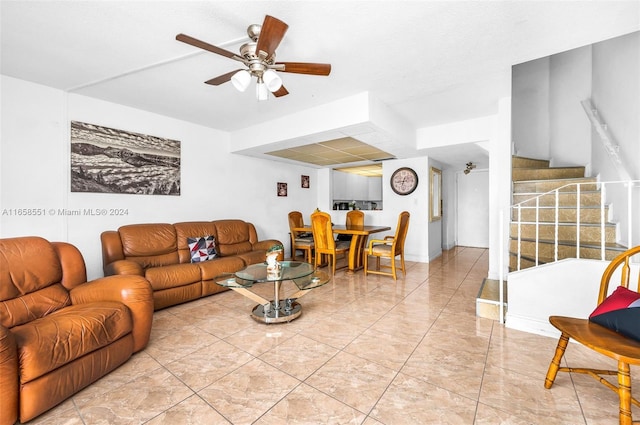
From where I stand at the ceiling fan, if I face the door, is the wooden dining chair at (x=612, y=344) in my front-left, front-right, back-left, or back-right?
front-right

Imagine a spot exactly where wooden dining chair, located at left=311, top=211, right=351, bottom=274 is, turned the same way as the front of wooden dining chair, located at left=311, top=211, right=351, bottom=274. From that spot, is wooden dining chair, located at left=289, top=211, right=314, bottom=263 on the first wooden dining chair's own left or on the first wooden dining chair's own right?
on the first wooden dining chair's own left

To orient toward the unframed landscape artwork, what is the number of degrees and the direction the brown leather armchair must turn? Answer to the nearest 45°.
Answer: approximately 135° to its left

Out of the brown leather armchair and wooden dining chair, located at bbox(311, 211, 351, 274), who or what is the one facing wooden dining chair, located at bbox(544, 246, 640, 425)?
the brown leather armchair

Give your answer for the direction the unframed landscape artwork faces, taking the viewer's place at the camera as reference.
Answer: facing the viewer and to the right of the viewer

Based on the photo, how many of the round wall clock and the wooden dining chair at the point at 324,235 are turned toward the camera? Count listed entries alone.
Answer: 1

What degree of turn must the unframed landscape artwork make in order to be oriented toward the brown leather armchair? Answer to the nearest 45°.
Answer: approximately 45° to its right

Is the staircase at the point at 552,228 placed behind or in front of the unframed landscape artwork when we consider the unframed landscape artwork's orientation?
in front

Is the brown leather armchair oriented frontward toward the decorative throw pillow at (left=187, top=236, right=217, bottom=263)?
no

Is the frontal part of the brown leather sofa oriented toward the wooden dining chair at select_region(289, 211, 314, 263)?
no

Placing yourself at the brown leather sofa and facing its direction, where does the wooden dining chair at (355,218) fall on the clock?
The wooden dining chair is roughly at 10 o'clock from the brown leather sofa.

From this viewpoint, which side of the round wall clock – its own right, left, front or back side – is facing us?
front

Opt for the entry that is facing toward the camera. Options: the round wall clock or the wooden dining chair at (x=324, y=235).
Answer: the round wall clock

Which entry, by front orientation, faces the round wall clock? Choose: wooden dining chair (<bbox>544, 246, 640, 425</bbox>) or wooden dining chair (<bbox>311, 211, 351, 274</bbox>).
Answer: wooden dining chair (<bbox>311, 211, 351, 274</bbox>)

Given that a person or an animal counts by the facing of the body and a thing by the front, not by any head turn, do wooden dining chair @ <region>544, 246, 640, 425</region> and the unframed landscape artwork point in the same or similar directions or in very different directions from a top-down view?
very different directions

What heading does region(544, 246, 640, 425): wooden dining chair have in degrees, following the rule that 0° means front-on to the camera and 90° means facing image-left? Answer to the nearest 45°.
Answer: approximately 45°

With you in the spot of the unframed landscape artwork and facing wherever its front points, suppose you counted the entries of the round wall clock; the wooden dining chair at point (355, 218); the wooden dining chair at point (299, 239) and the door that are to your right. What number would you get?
0

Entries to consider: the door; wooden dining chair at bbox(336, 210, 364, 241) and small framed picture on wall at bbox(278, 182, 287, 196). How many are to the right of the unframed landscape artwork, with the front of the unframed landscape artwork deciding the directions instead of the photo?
0

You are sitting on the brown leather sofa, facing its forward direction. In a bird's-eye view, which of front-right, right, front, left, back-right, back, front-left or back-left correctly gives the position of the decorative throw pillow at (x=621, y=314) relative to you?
front

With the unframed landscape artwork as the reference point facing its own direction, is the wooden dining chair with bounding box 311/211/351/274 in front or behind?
in front

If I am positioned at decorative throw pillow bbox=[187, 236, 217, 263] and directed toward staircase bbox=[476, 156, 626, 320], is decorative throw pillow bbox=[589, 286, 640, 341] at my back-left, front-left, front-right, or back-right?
front-right
